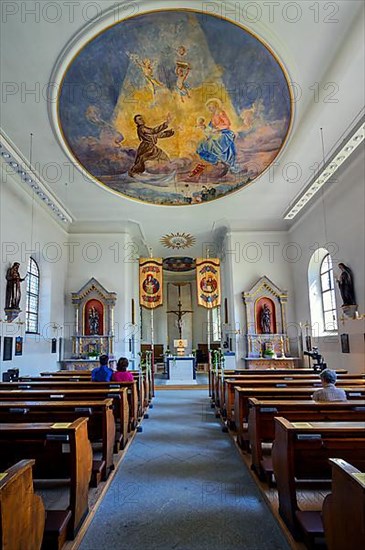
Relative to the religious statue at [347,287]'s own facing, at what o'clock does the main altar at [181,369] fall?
The main altar is roughly at 1 o'clock from the religious statue.

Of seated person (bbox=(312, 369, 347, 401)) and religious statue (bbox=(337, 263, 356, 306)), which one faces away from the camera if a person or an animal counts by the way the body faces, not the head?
the seated person

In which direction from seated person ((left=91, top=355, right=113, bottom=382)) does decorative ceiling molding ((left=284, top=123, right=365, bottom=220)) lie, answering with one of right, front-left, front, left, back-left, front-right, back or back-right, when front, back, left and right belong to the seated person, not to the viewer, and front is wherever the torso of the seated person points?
right

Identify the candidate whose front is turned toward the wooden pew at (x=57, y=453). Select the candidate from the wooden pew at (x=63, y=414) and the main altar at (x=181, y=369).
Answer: the main altar

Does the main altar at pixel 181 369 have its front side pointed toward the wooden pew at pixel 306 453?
yes

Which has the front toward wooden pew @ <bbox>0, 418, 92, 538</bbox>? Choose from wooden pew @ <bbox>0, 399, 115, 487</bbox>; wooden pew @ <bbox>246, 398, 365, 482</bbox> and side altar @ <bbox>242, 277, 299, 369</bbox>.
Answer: the side altar

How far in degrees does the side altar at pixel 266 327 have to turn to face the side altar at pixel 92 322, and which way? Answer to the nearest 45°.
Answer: approximately 90° to its right

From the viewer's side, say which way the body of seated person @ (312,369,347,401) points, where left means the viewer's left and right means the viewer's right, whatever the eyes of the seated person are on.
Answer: facing away from the viewer

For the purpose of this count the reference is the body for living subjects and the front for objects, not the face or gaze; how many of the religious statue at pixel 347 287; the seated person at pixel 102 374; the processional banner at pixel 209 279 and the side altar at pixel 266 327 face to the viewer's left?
1

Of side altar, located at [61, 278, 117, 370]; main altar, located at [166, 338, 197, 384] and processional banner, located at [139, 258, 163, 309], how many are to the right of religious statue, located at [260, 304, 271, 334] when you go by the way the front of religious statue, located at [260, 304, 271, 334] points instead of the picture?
3

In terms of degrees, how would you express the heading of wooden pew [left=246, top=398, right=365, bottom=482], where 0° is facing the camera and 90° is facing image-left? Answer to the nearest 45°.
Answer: approximately 180°

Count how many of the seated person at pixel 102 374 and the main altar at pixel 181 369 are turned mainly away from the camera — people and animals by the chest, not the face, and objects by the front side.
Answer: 1

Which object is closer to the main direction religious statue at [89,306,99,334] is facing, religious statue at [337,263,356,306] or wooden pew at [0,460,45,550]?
the wooden pew

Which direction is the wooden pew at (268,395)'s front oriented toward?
away from the camera
